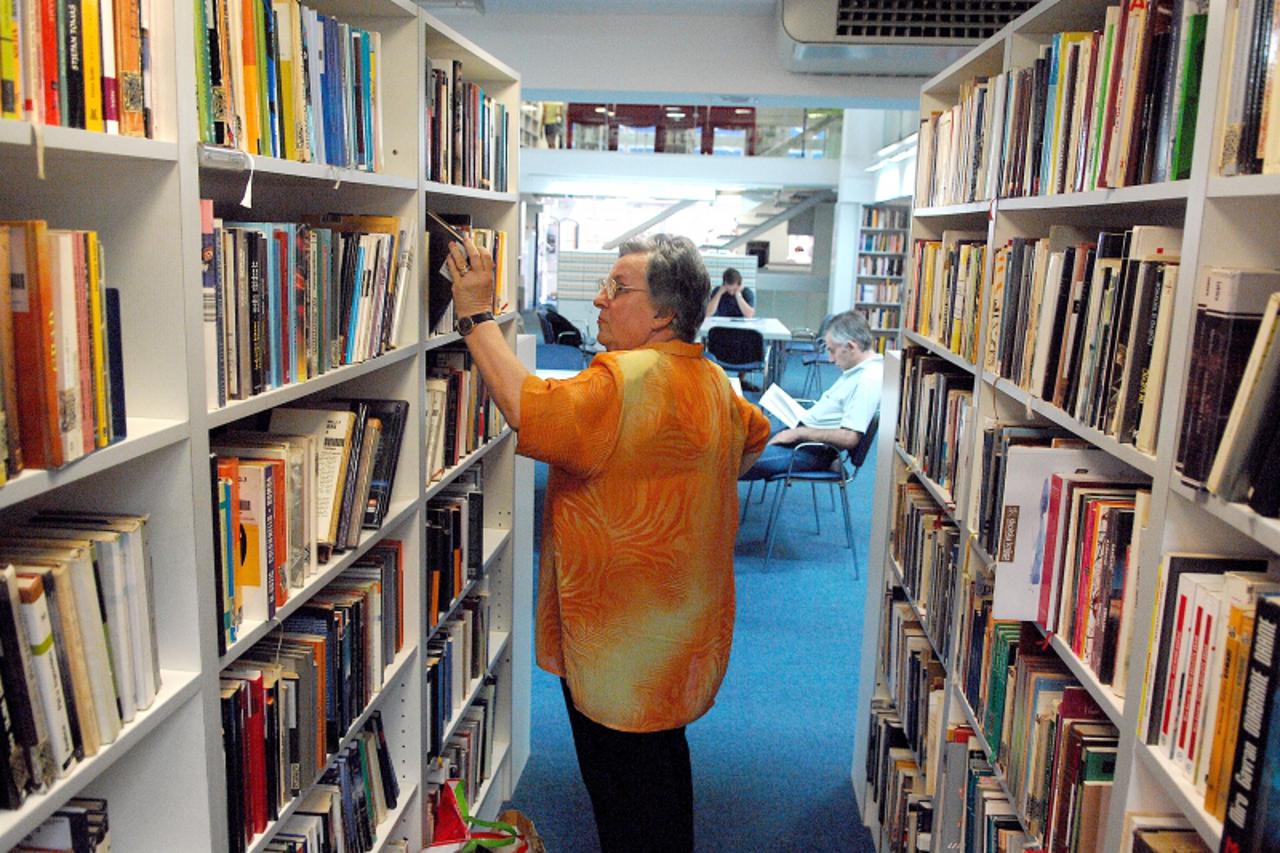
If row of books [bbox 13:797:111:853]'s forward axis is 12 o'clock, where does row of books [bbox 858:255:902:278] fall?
row of books [bbox 858:255:902:278] is roughly at 9 o'clock from row of books [bbox 13:797:111:853].

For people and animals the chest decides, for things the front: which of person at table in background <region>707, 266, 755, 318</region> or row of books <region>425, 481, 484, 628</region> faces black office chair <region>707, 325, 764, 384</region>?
the person at table in background

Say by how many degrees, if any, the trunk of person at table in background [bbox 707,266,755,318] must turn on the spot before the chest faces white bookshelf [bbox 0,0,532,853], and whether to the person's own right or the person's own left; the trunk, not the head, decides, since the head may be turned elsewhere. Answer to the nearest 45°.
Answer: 0° — they already face it

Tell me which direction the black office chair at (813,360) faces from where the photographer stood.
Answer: facing to the left of the viewer

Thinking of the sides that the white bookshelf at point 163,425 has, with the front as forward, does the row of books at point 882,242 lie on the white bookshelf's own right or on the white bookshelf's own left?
on the white bookshelf's own left

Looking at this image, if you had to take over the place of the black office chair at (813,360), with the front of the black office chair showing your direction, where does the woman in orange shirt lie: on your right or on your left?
on your left
